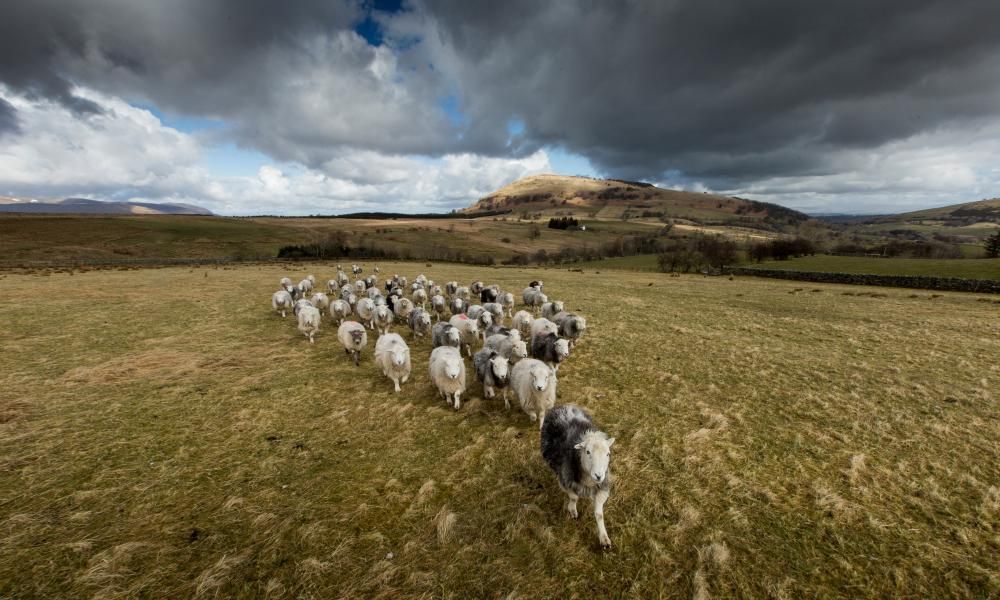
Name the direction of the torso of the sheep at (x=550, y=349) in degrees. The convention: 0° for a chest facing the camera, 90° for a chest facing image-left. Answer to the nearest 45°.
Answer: approximately 315°

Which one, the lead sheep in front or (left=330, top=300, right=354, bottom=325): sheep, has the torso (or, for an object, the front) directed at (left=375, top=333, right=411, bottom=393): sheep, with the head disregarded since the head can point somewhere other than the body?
(left=330, top=300, right=354, bottom=325): sheep

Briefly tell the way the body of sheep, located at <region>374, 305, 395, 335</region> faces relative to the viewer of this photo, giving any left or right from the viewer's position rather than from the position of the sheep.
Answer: facing the viewer

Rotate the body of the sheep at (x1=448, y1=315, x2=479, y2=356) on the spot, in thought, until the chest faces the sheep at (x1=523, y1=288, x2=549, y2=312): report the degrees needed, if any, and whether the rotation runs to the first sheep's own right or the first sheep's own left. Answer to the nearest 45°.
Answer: approximately 90° to the first sheep's own left

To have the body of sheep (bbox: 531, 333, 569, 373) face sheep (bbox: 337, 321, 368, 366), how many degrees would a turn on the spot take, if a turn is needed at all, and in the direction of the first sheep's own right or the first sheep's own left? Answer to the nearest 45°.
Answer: approximately 135° to the first sheep's own right

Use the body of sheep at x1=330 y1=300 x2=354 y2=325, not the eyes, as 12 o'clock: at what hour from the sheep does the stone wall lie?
The stone wall is roughly at 9 o'clock from the sheep.

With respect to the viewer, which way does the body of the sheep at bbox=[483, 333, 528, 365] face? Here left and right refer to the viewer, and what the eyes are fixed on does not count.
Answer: facing the viewer and to the right of the viewer

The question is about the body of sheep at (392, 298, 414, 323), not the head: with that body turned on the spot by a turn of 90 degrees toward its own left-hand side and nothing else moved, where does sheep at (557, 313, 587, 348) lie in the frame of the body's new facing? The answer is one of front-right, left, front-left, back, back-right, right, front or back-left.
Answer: front-right

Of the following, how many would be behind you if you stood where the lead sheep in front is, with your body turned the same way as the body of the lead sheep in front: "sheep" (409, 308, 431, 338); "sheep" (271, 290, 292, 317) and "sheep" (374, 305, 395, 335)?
3

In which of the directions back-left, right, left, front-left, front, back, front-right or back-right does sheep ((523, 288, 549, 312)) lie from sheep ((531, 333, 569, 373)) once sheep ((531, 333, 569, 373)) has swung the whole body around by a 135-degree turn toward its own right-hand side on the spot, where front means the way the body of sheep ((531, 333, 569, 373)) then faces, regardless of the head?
right

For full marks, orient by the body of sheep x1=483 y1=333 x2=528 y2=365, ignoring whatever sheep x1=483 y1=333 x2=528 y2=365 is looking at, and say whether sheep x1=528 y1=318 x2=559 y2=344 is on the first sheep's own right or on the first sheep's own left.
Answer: on the first sheep's own left

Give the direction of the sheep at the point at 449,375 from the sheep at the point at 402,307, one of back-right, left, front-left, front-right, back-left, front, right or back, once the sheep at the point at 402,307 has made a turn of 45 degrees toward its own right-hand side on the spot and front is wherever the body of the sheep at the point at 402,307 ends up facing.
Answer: front-left

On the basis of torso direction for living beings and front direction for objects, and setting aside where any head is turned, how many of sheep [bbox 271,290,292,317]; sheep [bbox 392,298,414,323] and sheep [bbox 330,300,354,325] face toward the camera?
3

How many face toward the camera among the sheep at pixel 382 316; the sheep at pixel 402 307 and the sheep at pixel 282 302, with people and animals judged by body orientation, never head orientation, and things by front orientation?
3

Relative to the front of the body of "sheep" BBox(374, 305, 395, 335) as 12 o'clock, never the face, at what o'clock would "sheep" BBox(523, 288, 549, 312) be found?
"sheep" BBox(523, 288, 549, 312) is roughly at 8 o'clock from "sheep" BBox(374, 305, 395, 335).

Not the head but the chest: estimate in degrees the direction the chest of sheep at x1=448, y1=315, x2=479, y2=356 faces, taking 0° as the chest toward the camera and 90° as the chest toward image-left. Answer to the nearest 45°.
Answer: approximately 315°

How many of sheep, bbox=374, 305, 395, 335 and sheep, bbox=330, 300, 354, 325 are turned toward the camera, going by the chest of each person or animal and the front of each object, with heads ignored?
2

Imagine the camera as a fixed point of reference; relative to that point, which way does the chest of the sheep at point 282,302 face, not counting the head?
toward the camera

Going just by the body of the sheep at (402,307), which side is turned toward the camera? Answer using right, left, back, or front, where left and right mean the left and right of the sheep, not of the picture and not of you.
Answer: front

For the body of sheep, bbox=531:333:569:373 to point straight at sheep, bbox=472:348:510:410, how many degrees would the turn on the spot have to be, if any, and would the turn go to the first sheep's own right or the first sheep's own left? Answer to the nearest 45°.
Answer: approximately 90° to the first sheep's own right
